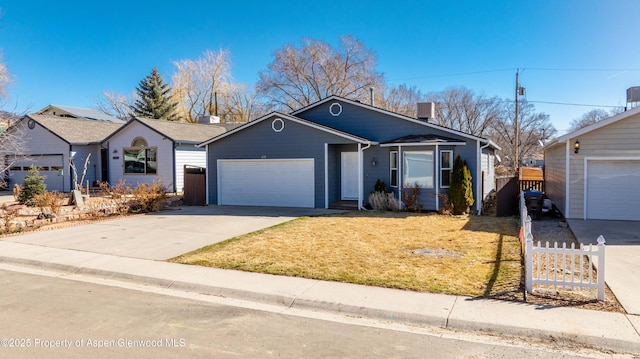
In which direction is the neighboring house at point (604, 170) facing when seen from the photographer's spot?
facing the viewer

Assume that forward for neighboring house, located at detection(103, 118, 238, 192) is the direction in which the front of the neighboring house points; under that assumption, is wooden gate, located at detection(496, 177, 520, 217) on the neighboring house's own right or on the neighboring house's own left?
on the neighboring house's own left

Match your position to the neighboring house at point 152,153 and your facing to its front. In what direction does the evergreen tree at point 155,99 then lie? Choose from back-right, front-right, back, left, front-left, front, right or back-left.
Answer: back-right

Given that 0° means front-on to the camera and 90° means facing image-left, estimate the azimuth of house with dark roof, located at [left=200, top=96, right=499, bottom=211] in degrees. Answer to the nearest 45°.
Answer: approximately 0°

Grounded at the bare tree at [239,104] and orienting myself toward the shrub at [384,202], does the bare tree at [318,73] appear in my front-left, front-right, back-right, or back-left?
front-left

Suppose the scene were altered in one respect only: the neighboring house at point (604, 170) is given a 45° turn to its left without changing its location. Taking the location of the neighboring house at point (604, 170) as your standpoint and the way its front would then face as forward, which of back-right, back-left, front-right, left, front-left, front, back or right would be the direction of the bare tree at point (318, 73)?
back

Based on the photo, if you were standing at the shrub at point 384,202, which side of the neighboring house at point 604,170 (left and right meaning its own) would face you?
right

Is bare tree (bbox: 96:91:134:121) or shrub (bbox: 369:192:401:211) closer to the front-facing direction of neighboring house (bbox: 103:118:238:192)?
the shrub

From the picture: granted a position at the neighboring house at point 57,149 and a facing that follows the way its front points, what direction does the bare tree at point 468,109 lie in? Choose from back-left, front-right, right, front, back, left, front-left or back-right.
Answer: back-left

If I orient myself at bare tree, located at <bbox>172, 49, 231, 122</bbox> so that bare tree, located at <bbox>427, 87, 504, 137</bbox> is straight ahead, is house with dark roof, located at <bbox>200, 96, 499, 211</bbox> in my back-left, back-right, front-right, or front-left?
front-right

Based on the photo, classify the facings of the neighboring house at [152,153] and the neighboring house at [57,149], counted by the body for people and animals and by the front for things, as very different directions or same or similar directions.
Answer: same or similar directions

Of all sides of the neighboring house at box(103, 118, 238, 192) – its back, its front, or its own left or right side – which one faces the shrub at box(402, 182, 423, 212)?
left

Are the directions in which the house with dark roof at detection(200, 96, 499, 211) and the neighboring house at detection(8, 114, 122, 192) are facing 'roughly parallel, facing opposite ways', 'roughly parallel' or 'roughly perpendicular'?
roughly parallel

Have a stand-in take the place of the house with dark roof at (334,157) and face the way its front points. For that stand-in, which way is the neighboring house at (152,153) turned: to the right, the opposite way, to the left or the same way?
the same way

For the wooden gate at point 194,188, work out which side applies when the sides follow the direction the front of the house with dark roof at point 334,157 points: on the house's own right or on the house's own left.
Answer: on the house's own right

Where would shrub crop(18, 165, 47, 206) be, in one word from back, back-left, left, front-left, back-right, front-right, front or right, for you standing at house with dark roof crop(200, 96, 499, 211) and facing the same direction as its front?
right

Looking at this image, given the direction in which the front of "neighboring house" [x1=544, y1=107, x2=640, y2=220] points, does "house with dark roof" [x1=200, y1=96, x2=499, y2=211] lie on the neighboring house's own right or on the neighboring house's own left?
on the neighboring house's own right

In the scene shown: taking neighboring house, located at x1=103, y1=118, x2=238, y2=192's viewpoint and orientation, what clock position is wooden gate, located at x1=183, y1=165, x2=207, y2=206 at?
The wooden gate is roughly at 10 o'clock from the neighboring house.

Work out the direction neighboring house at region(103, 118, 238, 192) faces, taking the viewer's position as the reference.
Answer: facing the viewer and to the left of the viewer
